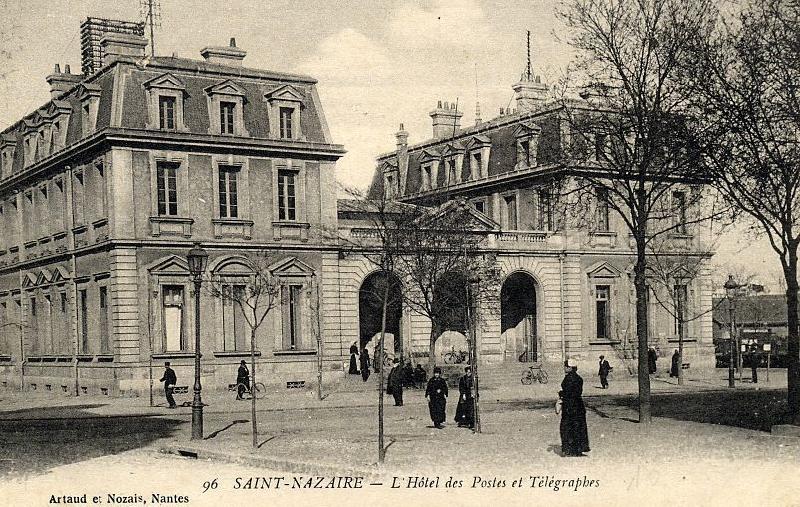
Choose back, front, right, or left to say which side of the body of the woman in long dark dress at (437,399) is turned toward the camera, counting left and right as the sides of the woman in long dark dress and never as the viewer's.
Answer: front

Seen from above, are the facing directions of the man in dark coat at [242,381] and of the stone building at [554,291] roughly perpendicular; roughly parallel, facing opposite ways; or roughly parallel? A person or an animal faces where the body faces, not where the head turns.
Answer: roughly perpendicular

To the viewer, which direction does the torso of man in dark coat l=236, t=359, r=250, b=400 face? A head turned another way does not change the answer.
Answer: to the viewer's right

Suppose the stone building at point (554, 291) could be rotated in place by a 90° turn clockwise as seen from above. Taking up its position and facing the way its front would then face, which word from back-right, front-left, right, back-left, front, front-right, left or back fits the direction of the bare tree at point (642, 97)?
left

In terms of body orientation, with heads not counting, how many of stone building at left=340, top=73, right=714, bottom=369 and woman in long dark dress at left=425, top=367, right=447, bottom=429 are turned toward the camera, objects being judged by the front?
2

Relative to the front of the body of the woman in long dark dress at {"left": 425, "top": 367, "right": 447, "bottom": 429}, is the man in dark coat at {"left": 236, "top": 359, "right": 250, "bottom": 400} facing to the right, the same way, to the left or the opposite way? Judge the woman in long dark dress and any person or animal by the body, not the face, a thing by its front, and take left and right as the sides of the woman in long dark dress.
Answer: to the left

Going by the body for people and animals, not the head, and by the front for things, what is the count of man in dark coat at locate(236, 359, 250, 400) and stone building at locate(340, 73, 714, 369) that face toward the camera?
1

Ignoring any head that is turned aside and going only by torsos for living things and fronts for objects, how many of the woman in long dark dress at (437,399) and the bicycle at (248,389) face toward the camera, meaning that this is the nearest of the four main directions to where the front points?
1

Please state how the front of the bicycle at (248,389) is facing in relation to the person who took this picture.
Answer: facing to the right of the viewer

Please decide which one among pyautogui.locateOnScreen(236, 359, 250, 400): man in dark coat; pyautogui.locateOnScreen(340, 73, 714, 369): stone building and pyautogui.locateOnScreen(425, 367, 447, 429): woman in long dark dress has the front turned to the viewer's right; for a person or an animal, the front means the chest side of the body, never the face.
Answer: the man in dark coat

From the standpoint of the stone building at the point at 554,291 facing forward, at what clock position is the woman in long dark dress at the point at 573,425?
The woman in long dark dress is roughly at 12 o'clock from the stone building.

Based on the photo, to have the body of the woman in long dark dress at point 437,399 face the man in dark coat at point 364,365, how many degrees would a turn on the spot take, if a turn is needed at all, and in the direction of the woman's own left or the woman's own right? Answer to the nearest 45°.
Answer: approximately 180°

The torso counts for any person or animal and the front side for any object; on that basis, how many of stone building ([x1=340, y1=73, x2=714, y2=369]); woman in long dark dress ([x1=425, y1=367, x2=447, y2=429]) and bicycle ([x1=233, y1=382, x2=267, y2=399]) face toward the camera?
2

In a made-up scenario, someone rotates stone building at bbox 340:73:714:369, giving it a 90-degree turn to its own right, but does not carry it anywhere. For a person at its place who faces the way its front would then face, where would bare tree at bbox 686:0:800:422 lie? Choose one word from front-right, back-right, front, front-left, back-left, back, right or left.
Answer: left

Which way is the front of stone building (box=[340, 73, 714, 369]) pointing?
toward the camera
